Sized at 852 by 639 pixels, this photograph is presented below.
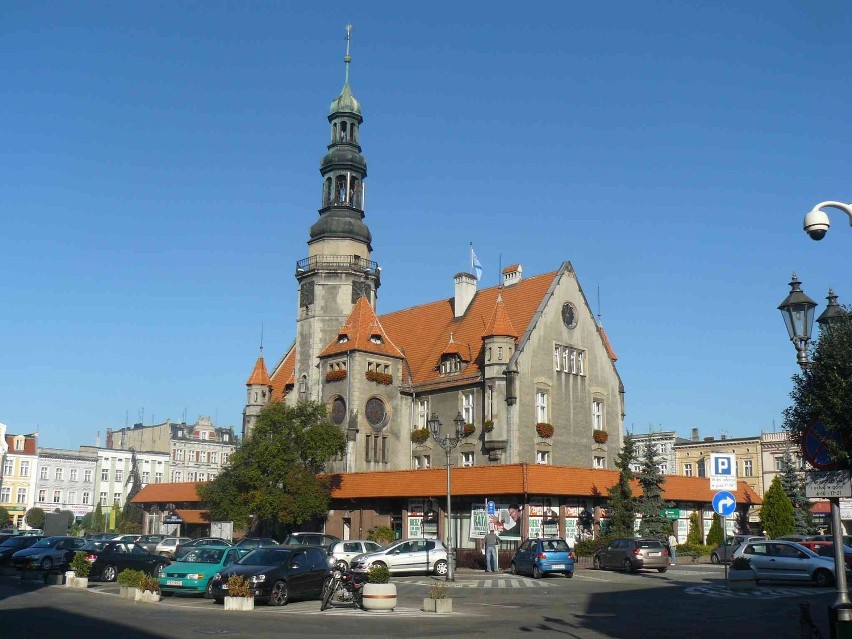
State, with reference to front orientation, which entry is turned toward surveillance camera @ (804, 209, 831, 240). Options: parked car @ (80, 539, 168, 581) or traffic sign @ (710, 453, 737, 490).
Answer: the traffic sign

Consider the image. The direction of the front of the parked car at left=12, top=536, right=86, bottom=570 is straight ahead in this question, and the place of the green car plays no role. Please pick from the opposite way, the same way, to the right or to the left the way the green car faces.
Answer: the same way

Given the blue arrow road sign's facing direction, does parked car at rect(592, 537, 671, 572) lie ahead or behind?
behind

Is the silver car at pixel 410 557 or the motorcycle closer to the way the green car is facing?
the motorcycle

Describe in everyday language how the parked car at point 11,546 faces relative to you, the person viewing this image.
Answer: facing the viewer and to the left of the viewer

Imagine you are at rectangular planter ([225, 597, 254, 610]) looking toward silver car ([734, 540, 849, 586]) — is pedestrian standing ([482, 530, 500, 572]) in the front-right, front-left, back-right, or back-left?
front-left

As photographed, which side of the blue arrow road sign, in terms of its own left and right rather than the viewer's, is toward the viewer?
front

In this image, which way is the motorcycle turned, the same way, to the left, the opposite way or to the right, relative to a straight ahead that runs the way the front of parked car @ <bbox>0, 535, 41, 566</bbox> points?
the same way

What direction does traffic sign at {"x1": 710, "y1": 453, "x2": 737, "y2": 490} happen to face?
toward the camera

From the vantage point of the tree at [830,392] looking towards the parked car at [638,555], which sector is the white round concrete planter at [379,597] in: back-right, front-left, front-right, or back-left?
front-left

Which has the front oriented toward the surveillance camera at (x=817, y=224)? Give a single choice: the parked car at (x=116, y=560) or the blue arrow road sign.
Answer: the blue arrow road sign
